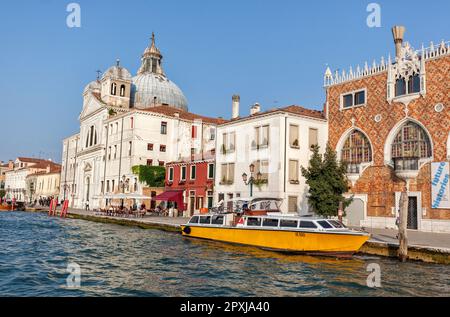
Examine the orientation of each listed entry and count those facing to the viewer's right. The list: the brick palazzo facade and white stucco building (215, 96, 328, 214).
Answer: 0

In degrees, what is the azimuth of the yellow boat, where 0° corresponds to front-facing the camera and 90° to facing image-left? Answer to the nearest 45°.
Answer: approximately 315°

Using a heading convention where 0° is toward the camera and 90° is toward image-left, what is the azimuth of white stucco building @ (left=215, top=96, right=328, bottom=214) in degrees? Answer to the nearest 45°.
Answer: approximately 45°

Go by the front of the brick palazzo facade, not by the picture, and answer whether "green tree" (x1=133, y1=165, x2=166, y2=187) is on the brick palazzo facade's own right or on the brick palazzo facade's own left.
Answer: on the brick palazzo facade's own right

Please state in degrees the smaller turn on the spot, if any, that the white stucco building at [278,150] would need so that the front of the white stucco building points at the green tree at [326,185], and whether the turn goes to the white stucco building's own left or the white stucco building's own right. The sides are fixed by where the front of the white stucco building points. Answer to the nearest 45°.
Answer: approximately 45° to the white stucco building's own left

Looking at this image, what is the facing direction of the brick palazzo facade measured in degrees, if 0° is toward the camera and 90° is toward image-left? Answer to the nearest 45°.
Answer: approximately 45°

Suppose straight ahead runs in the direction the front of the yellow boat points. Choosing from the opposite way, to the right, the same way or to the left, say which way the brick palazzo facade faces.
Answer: to the right

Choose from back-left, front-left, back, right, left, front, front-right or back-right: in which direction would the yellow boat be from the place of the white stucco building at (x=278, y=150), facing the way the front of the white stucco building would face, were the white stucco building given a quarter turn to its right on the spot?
back-left

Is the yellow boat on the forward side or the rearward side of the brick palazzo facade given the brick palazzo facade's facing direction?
on the forward side

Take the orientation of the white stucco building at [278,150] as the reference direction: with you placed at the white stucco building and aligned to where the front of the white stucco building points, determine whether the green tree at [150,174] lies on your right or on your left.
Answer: on your right

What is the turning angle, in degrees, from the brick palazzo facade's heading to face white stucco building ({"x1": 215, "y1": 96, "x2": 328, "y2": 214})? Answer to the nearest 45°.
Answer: approximately 45° to its right

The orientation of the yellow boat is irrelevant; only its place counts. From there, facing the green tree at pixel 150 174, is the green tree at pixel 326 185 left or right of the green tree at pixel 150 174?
right

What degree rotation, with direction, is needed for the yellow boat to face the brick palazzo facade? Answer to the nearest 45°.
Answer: approximately 90° to its left

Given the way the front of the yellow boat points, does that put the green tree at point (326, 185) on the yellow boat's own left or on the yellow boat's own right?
on the yellow boat's own left

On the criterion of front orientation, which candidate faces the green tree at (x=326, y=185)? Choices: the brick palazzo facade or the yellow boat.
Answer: the brick palazzo facade
